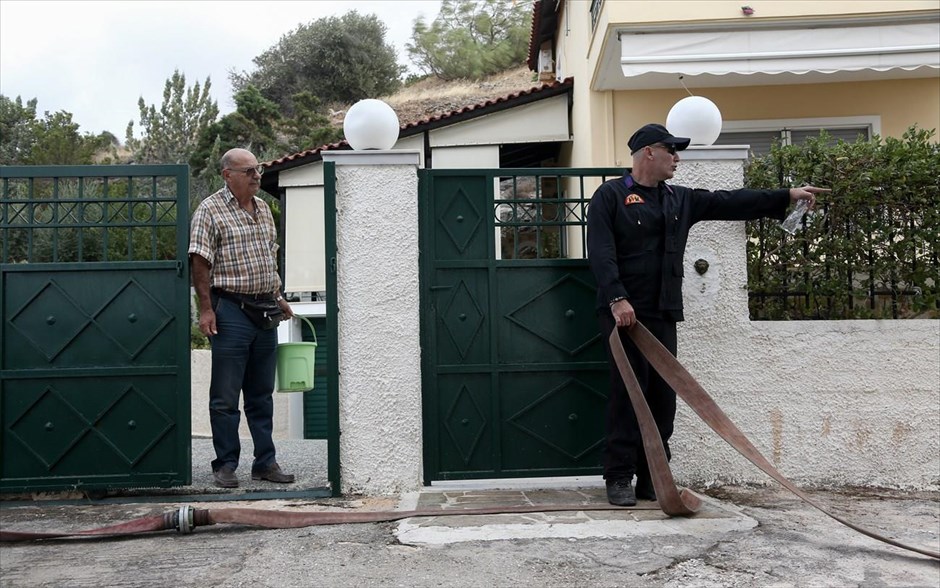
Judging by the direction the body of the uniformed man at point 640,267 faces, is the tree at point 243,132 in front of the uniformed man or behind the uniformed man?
behind

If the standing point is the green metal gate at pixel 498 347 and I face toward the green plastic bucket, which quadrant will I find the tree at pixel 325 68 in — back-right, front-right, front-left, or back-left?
front-right

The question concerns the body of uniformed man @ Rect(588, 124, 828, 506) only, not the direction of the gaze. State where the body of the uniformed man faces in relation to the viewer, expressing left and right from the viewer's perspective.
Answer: facing the viewer and to the right of the viewer

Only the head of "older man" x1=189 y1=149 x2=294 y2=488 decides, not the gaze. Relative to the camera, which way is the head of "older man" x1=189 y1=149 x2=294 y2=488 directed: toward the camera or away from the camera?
toward the camera

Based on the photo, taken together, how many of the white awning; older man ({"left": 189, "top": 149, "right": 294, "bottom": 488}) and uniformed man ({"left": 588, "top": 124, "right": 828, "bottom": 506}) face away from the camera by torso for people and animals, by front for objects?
0

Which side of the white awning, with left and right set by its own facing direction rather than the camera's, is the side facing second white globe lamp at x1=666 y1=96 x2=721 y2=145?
front

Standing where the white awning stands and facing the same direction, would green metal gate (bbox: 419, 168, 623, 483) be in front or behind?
in front

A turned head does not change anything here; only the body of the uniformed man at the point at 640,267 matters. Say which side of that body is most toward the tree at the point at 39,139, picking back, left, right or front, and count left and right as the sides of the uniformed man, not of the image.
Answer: back

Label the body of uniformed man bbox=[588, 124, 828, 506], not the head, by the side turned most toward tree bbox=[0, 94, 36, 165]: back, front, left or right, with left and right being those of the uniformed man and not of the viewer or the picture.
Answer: back

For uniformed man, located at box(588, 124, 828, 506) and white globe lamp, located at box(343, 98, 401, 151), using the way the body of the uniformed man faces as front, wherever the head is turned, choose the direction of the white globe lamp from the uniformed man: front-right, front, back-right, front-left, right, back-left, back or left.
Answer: back-right

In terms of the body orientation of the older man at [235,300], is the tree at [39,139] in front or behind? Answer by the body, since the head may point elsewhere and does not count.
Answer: behind

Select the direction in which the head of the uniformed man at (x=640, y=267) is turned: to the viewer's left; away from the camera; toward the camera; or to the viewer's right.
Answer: to the viewer's right

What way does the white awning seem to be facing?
toward the camera

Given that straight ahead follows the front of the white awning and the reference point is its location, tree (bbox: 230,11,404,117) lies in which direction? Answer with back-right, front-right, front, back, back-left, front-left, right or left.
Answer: back-right
